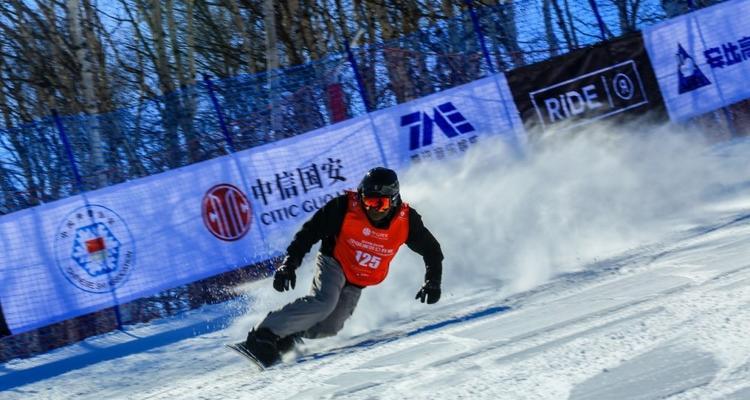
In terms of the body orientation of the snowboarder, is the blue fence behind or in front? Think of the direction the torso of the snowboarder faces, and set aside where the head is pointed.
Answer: behind

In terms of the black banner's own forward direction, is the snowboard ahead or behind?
ahead

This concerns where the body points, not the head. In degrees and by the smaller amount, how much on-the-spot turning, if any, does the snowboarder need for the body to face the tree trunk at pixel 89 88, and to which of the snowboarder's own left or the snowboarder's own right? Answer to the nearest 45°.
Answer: approximately 135° to the snowboarder's own right

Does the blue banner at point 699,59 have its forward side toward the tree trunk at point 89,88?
no

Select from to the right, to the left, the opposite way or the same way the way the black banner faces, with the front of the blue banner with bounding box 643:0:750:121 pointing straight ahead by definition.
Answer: the same way

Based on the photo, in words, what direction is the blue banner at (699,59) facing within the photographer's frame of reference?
facing the viewer

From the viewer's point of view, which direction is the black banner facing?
toward the camera

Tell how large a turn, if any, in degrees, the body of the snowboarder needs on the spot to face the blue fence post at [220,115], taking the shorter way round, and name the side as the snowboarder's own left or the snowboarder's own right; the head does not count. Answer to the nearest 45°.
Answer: approximately 180°

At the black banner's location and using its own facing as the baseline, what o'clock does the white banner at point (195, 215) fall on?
The white banner is roughly at 2 o'clock from the black banner.

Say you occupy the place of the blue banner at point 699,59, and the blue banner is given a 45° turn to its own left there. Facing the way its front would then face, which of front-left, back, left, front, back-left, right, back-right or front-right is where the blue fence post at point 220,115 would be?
right

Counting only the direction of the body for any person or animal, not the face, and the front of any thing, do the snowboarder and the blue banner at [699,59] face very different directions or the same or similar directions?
same or similar directions

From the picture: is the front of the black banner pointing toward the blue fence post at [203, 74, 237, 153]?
no

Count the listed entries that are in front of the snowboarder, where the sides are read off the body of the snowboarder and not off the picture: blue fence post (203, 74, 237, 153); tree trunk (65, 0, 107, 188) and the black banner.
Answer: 0
